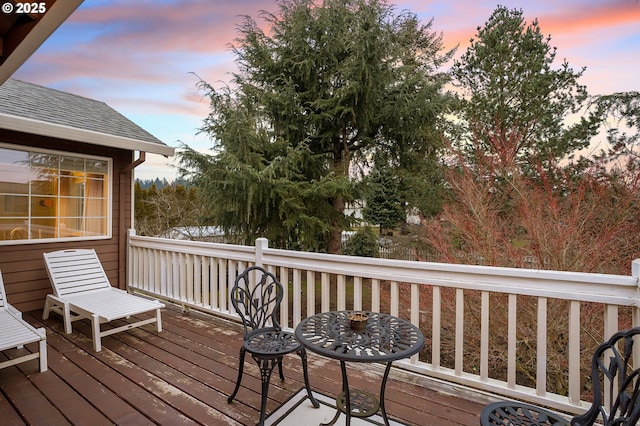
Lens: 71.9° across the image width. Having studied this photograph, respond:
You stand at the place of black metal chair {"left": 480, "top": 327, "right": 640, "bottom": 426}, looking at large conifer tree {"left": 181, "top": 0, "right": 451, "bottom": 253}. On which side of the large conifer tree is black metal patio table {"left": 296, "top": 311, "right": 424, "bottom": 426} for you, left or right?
left

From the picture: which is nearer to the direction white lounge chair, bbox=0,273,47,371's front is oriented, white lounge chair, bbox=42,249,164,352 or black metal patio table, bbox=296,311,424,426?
the black metal patio table

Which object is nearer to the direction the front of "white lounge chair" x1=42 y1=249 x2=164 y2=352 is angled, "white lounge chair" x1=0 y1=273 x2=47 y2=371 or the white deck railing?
the white deck railing

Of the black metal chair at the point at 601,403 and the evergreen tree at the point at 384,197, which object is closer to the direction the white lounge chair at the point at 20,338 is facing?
the black metal chair

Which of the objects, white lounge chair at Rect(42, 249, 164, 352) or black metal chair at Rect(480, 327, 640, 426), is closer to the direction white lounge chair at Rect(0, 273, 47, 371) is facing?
the black metal chair
